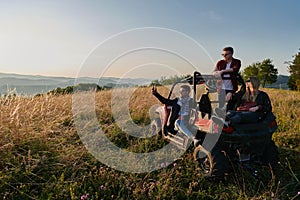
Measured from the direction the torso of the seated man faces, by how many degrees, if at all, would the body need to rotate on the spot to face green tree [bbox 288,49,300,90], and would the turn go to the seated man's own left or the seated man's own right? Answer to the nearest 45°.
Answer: approximately 180°

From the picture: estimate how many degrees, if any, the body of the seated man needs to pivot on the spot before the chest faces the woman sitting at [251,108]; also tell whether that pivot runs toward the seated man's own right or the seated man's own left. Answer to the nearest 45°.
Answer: approximately 90° to the seated man's own left

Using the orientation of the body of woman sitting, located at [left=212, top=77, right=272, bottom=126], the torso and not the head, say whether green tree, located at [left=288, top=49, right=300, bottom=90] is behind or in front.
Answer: behind

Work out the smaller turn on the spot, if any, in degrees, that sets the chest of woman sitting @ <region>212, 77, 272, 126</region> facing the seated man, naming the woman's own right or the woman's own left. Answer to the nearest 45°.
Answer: approximately 45° to the woman's own right

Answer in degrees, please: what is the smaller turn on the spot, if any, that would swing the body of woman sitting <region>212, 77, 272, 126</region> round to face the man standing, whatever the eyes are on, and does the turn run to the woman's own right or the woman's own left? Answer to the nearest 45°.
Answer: approximately 90° to the woman's own right

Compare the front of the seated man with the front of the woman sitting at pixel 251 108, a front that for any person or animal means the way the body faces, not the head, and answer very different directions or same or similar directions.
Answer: same or similar directions

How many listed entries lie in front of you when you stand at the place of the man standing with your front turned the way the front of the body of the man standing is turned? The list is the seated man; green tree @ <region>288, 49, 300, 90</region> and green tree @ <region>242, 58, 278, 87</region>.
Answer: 1

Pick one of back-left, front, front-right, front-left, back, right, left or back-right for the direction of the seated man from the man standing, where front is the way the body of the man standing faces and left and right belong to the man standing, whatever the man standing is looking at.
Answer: front

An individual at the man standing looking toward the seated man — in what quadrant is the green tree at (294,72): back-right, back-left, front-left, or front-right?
back-right

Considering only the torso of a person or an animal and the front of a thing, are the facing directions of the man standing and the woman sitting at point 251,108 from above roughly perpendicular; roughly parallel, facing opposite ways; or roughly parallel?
roughly parallel

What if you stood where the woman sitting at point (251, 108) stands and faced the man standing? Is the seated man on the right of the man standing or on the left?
left

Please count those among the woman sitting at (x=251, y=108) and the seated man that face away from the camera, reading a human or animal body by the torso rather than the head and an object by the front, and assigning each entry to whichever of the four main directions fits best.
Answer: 0

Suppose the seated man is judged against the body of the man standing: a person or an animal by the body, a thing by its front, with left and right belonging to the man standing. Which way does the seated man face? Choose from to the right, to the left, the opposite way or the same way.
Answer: the same way

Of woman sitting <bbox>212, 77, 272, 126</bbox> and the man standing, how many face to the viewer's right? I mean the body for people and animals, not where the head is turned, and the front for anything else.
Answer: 0

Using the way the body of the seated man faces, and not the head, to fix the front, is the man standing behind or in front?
behind

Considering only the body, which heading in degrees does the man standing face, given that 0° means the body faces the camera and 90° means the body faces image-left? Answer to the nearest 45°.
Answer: approximately 45°

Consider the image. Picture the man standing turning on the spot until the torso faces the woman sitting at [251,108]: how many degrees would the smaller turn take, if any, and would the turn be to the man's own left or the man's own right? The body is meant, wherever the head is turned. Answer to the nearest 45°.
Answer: approximately 90° to the man's own left

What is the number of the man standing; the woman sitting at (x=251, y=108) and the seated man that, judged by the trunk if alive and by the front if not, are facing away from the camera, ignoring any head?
0

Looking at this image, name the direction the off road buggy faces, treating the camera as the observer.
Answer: facing away from the viewer and to the left of the viewer
